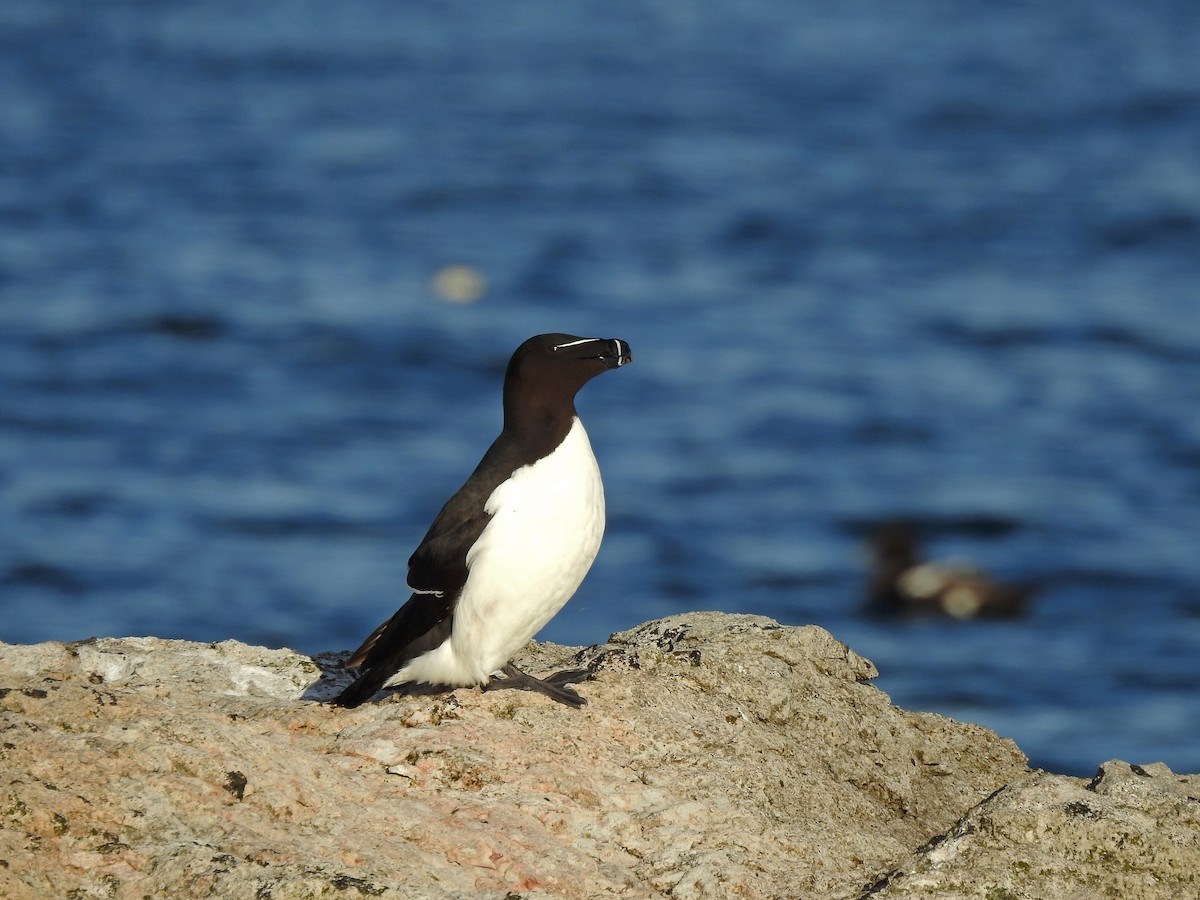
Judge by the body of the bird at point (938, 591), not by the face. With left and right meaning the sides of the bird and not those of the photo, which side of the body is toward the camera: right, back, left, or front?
left

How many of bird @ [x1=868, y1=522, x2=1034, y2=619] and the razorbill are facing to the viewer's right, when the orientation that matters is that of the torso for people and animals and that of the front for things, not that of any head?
1

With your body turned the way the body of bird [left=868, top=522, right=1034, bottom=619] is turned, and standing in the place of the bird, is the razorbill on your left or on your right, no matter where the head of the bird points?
on your left

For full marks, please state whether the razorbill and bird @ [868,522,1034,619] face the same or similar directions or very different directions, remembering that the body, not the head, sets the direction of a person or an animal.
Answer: very different directions

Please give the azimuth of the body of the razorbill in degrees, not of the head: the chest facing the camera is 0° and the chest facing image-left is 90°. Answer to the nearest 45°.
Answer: approximately 270°

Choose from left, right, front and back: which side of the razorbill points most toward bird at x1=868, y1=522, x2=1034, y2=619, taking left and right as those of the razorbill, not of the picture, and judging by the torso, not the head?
left
